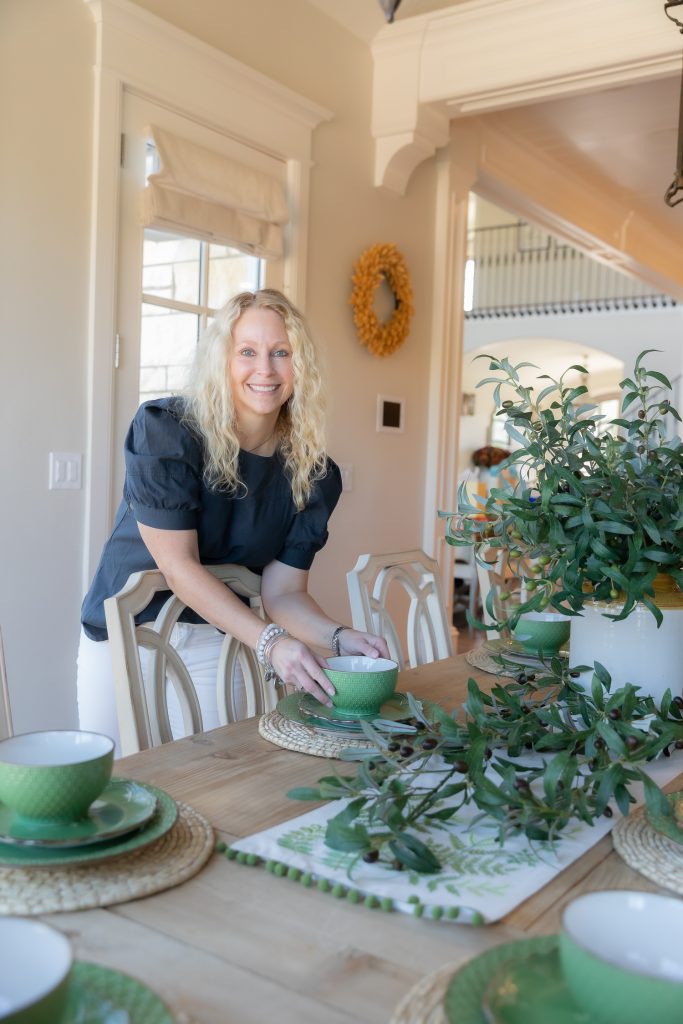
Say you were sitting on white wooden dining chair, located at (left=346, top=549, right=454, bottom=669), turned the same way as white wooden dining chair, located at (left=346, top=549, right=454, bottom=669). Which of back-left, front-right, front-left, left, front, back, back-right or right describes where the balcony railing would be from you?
back-left

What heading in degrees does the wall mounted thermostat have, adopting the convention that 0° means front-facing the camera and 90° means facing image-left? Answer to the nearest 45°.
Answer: approximately 315°

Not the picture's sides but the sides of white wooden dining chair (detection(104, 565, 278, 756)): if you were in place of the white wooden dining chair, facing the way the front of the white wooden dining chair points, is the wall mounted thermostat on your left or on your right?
on your left

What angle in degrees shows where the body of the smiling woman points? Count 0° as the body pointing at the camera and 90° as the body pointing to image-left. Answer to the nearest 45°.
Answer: approximately 315°

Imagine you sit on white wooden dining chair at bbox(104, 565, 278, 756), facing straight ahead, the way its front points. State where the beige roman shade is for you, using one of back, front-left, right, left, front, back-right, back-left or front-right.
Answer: back-left

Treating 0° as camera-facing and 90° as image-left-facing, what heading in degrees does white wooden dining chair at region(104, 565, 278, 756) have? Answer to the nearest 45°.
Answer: approximately 315°

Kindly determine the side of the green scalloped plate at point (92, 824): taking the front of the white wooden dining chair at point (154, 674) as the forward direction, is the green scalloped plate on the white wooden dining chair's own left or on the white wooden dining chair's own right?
on the white wooden dining chair's own right
